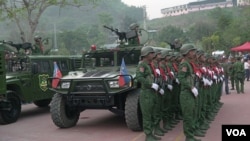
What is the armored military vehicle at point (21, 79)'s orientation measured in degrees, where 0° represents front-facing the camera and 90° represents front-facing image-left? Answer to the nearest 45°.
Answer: approximately 45°

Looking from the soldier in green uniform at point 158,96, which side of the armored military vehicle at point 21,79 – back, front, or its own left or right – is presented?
left
